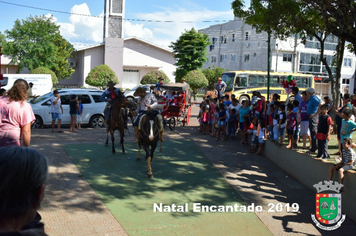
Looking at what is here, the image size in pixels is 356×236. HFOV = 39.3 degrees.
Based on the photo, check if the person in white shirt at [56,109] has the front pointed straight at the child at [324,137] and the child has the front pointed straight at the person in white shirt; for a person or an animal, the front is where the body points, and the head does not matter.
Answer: no

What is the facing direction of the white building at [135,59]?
toward the camera

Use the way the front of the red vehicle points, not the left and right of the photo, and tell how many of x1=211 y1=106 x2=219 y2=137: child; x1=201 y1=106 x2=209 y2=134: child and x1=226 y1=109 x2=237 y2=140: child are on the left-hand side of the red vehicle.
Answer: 3

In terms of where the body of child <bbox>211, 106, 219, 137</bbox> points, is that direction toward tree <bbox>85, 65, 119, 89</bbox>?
no

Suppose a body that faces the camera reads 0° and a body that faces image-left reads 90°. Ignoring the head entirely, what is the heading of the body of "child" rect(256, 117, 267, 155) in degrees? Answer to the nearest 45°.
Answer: approximately 90°

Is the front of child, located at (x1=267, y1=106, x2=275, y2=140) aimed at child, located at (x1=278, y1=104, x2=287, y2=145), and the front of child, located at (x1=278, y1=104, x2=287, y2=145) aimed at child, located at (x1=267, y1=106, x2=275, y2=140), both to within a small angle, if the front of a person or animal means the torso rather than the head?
no

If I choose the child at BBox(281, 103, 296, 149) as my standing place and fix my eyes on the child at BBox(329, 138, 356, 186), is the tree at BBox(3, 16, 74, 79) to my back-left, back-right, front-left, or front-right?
back-right

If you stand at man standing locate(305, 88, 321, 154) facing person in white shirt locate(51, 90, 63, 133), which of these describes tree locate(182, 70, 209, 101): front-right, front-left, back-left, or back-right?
front-right

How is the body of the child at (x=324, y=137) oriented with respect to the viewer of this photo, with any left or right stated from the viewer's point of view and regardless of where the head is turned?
facing the viewer and to the left of the viewer
